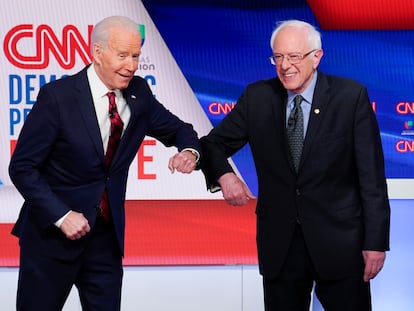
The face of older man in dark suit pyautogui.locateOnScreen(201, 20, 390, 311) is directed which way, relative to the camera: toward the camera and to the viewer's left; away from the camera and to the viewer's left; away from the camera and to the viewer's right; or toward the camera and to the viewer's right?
toward the camera and to the viewer's left

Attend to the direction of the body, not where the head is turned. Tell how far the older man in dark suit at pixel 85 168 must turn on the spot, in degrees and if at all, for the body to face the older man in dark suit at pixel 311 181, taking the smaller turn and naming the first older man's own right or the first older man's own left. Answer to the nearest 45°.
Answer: approximately 45° to the first older man's own left

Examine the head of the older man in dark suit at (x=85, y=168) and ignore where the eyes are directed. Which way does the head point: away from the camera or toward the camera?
toward the camera

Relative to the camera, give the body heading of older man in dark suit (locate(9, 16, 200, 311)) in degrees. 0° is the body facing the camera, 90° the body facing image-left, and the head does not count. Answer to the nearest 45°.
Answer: approximately 315°
